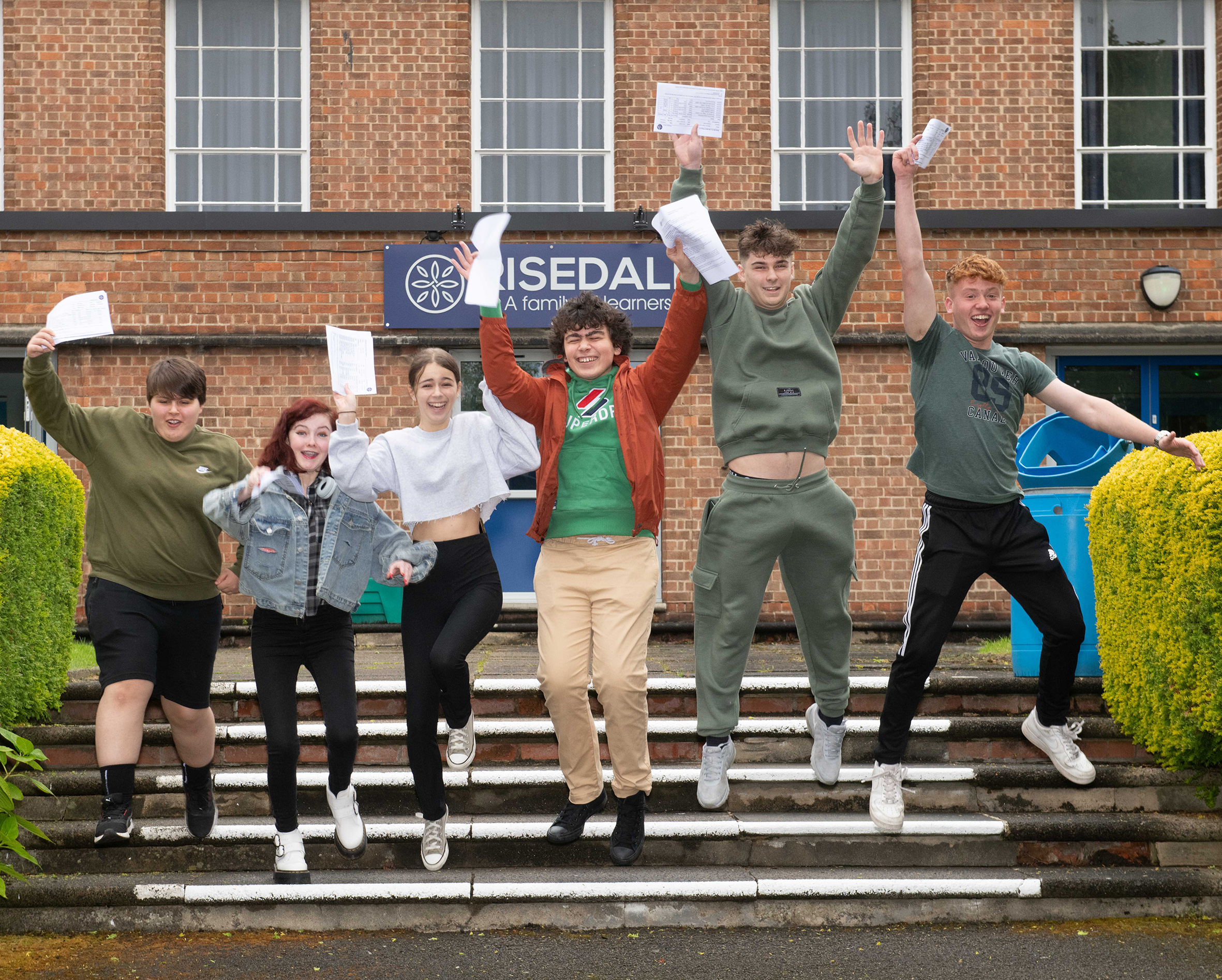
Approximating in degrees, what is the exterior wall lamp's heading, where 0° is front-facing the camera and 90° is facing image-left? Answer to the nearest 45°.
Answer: approximately 0°

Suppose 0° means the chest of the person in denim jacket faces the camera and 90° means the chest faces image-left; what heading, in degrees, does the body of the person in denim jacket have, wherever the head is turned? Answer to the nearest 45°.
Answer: approximately 0°

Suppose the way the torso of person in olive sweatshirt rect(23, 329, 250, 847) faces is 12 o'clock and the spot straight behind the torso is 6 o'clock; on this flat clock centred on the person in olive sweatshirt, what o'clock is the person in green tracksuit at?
The person in green tracksuit is roughly at 10 o'clock from the person in olive sweatshirt.
